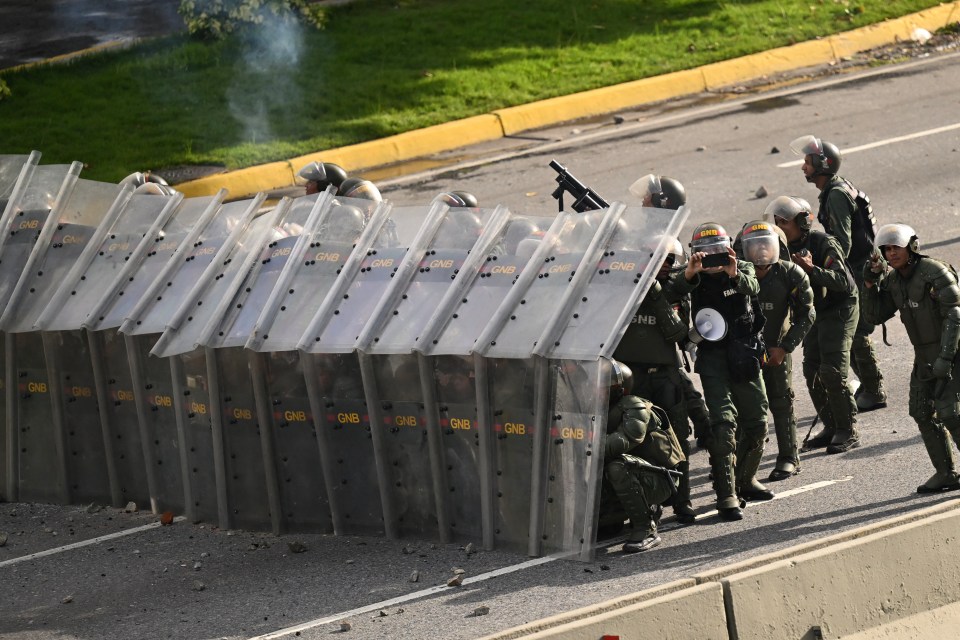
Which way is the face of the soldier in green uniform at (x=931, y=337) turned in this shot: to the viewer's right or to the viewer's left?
to the viewer's left

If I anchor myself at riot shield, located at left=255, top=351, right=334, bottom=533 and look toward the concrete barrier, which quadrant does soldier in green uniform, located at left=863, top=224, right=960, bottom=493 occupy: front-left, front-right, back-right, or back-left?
front-left

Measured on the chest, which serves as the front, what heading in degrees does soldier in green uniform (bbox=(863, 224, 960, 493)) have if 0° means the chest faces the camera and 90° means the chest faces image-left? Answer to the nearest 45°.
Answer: approximately 45°

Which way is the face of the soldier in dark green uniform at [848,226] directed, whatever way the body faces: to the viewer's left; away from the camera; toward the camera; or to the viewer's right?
to the viewer's left

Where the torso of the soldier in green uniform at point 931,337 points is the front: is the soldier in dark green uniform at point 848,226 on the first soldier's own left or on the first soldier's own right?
on the first soldier's own right

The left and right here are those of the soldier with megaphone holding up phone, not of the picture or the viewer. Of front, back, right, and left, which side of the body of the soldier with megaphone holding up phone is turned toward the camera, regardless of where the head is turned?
front

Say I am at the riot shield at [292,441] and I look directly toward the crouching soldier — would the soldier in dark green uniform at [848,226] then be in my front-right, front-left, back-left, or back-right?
front-left

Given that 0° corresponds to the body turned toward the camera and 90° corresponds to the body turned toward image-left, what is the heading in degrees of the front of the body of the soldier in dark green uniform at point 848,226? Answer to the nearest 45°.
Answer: approximately 90°

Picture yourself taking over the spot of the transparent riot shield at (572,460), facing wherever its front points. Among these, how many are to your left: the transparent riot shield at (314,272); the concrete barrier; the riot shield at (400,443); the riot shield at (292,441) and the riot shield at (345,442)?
1

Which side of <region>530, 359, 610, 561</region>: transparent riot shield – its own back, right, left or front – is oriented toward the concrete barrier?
left

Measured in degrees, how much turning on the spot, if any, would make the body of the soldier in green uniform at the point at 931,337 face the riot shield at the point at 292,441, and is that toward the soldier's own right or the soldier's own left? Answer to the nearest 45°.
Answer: approximately 45° to the soldier's own right
